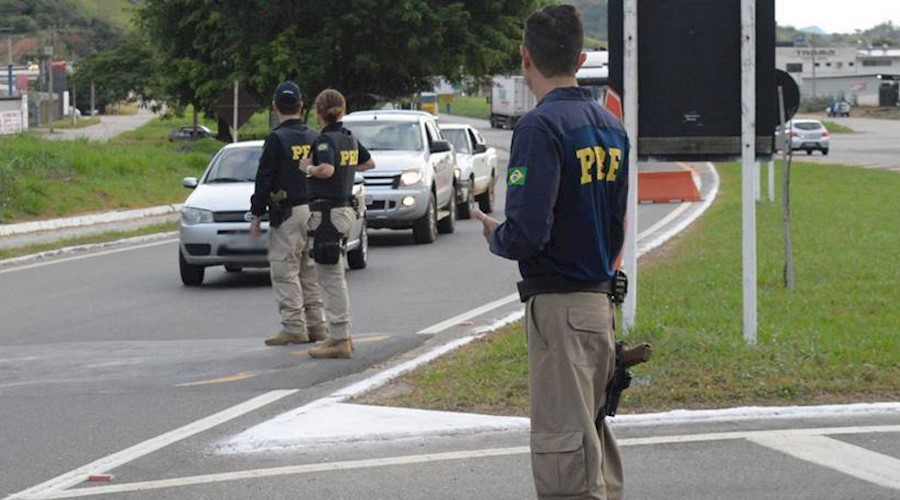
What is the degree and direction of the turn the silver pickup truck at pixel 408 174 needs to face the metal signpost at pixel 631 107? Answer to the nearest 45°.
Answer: approximately 45° to its left

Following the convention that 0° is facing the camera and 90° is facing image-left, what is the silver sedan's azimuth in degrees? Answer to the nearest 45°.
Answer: approximately 45°

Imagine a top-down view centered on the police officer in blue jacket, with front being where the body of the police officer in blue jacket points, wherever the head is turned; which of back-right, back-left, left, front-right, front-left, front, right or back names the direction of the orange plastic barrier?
front-right

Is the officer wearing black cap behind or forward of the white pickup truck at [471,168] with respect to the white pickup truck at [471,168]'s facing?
forward

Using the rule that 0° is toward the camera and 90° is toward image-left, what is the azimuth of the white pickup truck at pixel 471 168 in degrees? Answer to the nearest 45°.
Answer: approximately 45°

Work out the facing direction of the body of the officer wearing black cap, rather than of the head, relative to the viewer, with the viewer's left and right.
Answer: facing away from the viewer and to the left of the viewer

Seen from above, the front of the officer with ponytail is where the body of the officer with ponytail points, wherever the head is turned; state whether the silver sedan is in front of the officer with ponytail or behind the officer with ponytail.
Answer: in front

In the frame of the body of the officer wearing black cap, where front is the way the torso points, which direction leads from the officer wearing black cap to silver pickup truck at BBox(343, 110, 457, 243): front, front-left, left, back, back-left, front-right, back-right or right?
front-right

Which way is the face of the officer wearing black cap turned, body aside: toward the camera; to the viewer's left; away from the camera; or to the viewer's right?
away from the camera

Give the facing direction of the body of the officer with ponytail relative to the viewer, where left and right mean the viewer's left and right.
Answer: facing away from the viewer and to the left of the viewer
